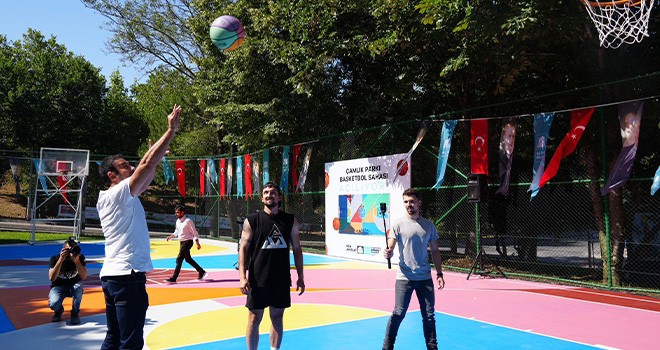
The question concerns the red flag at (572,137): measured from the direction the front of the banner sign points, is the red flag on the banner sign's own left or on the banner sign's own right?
on the banner sign's own left

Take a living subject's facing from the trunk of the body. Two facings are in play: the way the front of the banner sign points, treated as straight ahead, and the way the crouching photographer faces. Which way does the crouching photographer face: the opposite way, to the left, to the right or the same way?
to the left

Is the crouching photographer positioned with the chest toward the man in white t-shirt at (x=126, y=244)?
yes

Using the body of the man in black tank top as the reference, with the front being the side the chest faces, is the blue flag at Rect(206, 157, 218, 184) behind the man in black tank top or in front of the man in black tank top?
behind

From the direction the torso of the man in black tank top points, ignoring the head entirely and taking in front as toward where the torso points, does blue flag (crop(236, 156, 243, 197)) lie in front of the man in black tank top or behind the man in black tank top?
behind

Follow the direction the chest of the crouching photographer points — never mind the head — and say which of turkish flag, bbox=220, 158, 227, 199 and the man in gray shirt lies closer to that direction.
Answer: the man in gray shirt

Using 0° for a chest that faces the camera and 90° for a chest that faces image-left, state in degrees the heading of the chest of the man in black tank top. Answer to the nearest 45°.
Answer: approximately 0°

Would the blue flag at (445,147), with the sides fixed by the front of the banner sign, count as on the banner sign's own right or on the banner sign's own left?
on the banner sign's own left

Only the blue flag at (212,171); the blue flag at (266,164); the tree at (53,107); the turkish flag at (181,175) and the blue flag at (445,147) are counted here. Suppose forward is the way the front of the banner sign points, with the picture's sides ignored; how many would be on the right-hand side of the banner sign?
4
